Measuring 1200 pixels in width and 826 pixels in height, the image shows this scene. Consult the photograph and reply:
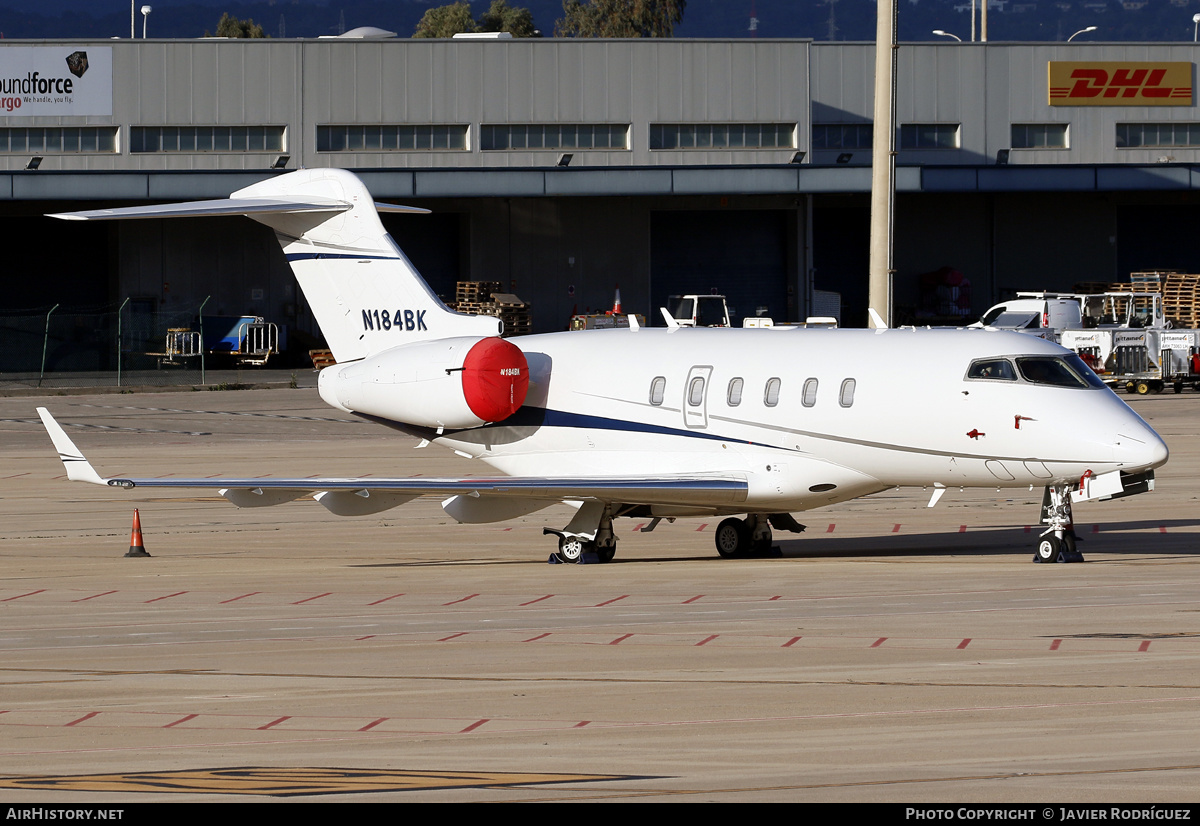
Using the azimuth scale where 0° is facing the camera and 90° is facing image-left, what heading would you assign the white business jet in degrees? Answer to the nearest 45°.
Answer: approximately 315°

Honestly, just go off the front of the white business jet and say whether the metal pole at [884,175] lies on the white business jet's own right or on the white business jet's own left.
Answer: on the white business jet's own left
